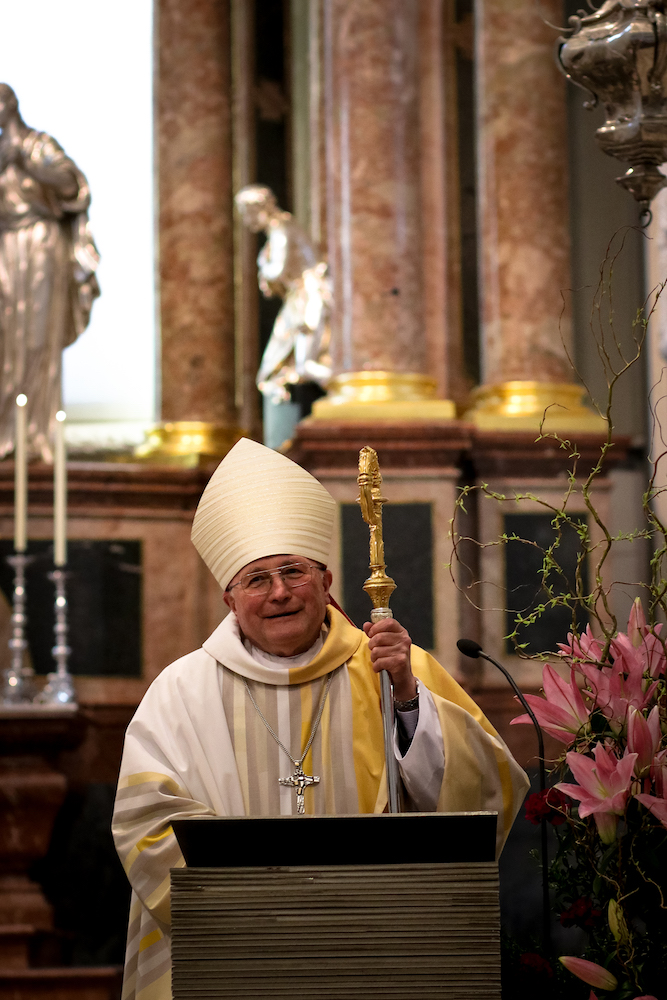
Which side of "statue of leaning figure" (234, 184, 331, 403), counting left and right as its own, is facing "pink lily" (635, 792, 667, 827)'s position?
left

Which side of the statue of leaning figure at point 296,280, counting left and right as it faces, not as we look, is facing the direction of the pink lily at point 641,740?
left

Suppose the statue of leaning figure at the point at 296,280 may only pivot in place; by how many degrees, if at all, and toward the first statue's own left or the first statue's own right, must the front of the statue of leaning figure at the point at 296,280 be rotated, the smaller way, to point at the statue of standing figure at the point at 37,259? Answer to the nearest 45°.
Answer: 0° — it already faces it

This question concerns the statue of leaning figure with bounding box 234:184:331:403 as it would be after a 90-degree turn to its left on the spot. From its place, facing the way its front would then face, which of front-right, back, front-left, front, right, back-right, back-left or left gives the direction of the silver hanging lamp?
front

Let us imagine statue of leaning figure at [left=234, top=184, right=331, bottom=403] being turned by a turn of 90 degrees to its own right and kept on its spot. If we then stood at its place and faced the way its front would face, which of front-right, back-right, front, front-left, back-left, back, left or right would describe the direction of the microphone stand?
back

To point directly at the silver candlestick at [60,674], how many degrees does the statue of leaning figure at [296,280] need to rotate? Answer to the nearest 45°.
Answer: approximately 45° to its left

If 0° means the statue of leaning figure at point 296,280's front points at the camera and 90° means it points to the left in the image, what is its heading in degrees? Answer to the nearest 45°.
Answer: approximately 90°
